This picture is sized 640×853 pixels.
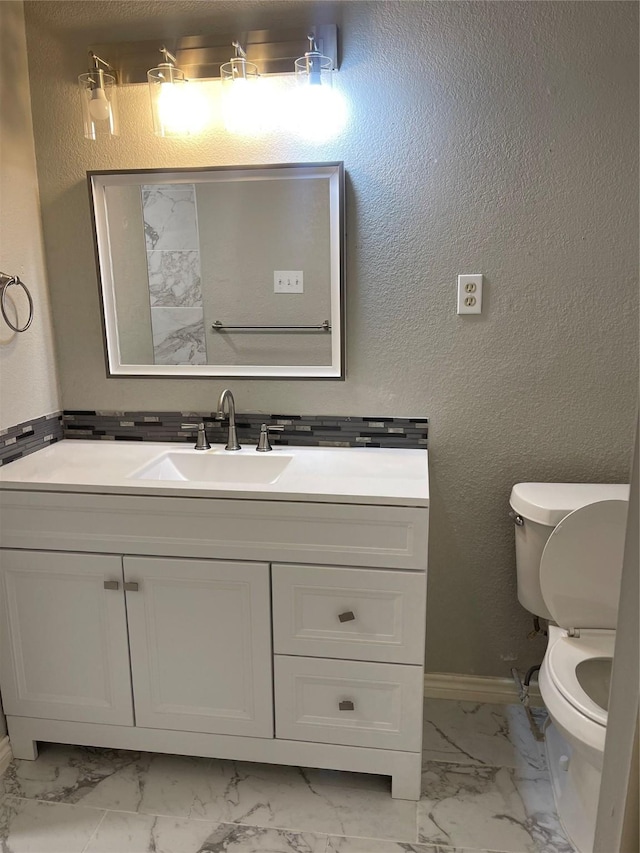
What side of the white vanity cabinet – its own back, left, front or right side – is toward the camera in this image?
front

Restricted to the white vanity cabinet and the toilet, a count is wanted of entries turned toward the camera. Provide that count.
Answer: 2

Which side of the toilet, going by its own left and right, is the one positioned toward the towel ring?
right

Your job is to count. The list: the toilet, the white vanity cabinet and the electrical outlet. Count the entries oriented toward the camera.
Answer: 3

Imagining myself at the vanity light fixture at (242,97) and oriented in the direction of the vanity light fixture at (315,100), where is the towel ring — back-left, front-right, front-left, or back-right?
back-right

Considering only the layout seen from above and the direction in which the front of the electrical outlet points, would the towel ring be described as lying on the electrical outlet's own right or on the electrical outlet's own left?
on the electrical outlet's own right

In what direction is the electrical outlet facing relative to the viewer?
toward the camera

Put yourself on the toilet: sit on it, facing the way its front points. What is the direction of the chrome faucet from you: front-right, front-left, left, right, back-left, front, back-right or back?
right

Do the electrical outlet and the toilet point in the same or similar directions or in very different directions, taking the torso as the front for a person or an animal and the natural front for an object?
same or similar directions

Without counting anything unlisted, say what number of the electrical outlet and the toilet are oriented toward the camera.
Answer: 2
